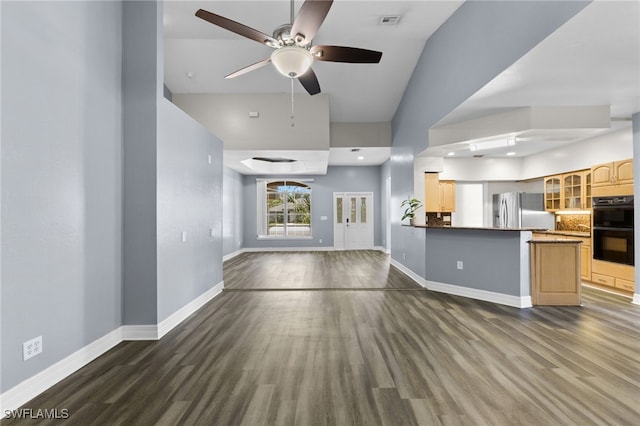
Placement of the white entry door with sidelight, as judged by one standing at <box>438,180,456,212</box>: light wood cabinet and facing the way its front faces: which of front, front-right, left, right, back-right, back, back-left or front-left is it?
back-right

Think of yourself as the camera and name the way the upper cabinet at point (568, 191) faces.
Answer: facing the viewer and to the left of the viewer

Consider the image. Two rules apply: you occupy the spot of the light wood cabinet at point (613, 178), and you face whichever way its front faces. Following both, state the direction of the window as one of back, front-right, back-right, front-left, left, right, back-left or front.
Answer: front-right

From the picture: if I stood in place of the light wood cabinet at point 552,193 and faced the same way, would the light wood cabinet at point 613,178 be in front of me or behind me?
in front

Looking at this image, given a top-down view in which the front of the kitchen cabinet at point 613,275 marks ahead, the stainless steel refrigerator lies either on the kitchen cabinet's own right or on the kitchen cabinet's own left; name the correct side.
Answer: on the kitchen cabinet's own right

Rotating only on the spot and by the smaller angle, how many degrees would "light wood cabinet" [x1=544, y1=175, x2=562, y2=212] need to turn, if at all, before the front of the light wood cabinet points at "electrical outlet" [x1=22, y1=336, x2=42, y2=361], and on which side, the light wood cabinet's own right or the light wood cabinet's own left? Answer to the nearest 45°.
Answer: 0° — it already faces it

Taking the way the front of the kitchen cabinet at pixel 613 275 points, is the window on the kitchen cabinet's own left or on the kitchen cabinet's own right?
on the kitchen cabinet's own right

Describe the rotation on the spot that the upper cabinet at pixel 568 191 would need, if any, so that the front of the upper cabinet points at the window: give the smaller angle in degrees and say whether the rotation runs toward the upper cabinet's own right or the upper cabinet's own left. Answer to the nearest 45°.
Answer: approximately 45° to the upper cabinet's own right

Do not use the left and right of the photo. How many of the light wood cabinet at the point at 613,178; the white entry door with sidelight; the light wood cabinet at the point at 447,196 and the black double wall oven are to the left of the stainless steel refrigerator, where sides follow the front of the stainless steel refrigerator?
2

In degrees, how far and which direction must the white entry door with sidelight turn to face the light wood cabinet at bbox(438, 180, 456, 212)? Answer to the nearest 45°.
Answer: approximately 45° to its left

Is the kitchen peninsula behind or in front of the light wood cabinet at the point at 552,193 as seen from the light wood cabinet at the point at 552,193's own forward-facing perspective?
in front
